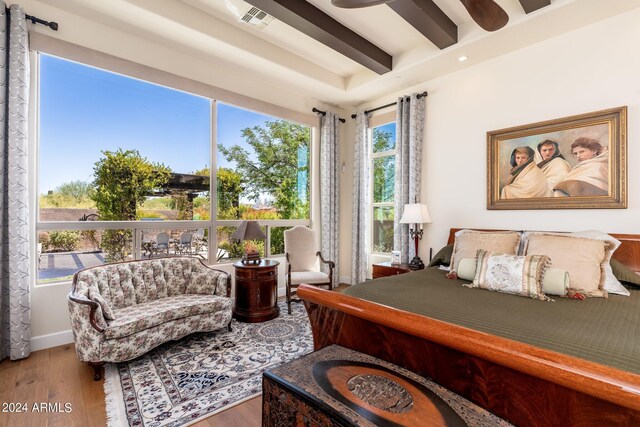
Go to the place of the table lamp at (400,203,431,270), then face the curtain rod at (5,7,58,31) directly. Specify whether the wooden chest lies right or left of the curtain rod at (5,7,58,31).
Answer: left

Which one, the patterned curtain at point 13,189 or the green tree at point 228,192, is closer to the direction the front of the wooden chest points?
the patterned curtain

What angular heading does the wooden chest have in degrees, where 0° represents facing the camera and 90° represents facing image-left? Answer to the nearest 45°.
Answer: approximately 45°

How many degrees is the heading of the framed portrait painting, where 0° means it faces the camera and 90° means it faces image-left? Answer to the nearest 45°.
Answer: approximately 45°

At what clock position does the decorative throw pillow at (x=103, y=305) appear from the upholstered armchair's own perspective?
The decorative throw pillow is roughly at 3 o'clock from the upholstered armchair.

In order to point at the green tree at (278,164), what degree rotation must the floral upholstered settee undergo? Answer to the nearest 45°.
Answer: approximately 90° to its left

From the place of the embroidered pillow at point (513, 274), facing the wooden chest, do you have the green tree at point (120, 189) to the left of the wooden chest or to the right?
right

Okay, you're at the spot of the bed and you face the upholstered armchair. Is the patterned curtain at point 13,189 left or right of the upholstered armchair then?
left

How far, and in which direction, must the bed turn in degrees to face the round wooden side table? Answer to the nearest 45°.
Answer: approximately 90° to its right

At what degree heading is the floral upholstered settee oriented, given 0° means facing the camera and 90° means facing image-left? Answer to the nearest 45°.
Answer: approximately 315°

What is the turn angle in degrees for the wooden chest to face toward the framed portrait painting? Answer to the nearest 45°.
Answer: approximately 180°

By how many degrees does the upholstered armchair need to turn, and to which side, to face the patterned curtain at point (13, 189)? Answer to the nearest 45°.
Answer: approximately 90° to its right

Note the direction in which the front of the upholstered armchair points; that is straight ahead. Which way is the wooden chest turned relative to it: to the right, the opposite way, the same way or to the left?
to the right
